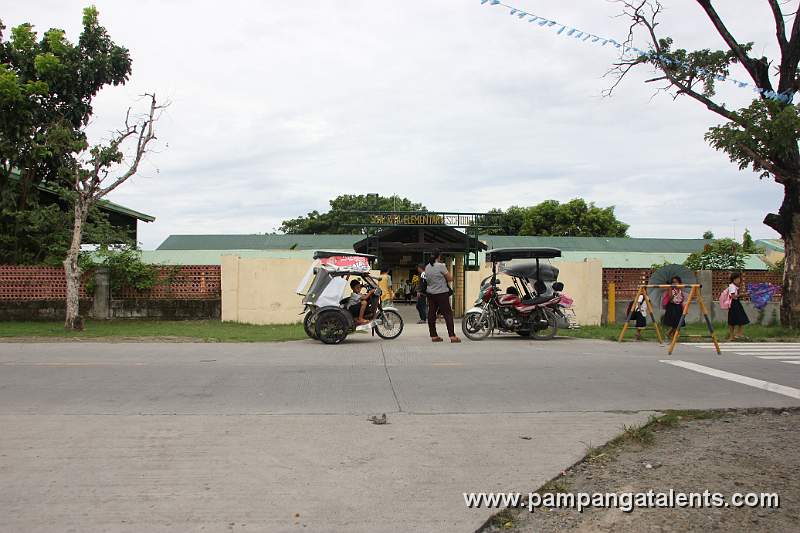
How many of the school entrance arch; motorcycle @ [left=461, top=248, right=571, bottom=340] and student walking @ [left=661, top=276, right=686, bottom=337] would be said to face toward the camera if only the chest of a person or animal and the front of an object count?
2

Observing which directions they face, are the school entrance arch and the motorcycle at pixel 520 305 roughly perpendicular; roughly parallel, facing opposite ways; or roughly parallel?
roughly perpendicular

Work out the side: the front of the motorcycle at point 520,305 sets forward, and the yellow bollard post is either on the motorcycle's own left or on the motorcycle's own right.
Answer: on the motorcycle's own right

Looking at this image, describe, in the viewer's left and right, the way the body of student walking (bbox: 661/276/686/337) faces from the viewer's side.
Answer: facing the viewer

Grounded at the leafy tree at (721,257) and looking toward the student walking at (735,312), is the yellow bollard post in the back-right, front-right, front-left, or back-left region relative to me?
front-right

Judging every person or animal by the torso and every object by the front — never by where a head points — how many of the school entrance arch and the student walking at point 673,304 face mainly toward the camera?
2

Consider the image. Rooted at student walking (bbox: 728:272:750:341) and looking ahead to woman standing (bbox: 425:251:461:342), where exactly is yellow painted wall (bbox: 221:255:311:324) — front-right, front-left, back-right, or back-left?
front-right

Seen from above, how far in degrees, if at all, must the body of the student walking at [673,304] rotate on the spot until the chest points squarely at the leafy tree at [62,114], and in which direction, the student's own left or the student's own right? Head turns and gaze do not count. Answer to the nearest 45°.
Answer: approximately 90° to the student's own right

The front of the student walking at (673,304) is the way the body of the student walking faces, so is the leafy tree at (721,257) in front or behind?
behind

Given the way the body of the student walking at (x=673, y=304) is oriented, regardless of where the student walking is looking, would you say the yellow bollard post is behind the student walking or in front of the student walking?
behind

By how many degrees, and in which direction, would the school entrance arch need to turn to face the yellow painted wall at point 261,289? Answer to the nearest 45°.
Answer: approximately 45° to its right

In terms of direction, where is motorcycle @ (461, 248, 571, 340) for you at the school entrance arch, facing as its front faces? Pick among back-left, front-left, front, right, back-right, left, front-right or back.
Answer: front

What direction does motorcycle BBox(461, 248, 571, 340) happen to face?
to the viewer's left

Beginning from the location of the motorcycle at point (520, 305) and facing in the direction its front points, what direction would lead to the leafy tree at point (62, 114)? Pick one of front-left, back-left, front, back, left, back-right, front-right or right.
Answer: front
